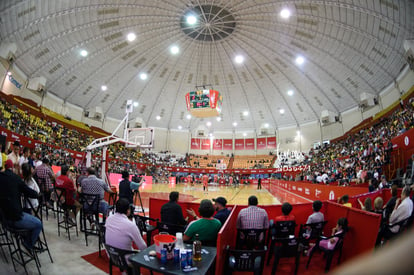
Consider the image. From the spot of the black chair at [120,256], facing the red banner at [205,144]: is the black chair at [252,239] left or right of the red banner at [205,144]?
right

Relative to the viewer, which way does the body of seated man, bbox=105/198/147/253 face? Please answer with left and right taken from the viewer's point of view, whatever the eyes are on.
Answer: facing away from the viewer and to the right of the viewer

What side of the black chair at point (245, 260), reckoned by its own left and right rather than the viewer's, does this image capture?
back

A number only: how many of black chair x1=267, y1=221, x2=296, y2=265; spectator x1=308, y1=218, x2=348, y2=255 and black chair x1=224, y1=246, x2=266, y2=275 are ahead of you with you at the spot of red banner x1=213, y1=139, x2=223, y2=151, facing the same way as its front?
3

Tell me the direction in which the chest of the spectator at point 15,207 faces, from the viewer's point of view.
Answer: to the viewer's right

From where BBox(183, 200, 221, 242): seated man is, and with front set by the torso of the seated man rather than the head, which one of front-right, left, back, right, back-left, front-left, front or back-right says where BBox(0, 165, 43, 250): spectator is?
left

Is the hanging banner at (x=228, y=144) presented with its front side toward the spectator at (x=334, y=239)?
yes

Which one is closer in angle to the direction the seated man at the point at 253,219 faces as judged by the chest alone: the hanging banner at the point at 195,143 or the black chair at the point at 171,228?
the hanging banner

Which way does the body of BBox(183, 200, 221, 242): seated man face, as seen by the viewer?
away from the camera

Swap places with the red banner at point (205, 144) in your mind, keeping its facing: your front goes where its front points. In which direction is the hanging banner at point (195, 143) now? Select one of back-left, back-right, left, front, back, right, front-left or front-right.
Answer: right

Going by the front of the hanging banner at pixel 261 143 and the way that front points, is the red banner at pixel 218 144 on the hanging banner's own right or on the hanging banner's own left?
on the hanging banner's own right

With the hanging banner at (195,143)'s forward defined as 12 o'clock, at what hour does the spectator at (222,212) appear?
The spectator is roughly at 12 o'clock from the hanging banner.

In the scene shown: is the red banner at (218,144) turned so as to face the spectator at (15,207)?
yes

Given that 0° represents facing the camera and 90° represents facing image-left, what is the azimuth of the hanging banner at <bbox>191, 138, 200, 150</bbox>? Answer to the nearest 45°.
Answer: approximately 0°

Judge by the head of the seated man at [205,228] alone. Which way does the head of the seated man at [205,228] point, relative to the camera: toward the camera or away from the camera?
away from the camera

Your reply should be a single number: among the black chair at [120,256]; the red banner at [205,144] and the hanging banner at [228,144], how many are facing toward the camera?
2

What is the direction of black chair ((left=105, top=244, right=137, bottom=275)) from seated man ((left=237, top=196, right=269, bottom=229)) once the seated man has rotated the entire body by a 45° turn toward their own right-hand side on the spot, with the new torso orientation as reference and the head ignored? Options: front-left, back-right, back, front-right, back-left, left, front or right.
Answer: back

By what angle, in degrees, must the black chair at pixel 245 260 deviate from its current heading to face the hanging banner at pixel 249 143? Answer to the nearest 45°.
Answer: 0° — it already faces it
